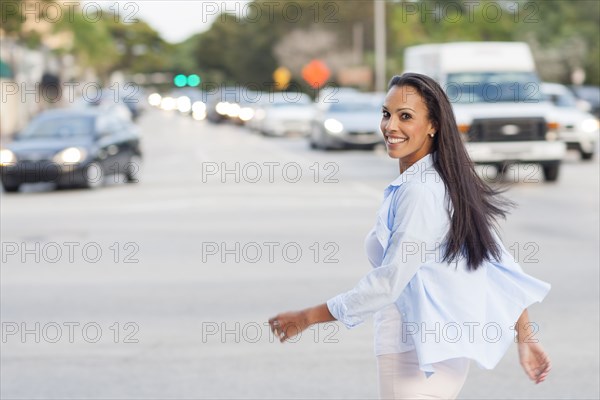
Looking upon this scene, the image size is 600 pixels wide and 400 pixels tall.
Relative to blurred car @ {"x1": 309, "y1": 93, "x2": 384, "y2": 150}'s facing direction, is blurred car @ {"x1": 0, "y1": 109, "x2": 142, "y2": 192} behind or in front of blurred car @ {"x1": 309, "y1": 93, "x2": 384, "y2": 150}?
in front

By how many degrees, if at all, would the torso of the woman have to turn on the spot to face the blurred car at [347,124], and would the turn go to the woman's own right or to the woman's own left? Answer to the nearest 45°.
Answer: approximately 90° to the woman's own right

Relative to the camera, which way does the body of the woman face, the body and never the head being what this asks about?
to the viewer's left

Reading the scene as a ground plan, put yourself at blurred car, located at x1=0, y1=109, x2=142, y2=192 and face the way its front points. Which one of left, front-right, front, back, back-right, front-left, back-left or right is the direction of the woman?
front-left

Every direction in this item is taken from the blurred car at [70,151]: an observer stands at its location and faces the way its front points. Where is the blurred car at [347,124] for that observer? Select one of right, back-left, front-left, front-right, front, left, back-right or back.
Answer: back

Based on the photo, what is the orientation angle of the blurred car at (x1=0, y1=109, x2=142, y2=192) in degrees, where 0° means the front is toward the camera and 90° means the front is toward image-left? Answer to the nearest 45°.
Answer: approximately 45°

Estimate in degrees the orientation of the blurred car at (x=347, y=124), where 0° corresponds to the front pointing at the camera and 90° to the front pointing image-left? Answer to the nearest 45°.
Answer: approximately 0°

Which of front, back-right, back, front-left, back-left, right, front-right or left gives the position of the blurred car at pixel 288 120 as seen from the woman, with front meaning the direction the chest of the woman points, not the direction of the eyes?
right

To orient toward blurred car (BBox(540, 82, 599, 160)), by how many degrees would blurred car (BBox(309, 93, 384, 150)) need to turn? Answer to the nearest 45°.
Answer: approximately 45° to its left

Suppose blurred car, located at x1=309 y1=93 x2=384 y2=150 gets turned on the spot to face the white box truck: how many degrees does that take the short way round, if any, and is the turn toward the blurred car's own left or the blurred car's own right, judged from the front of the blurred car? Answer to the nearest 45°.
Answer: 0° — it already faces it
